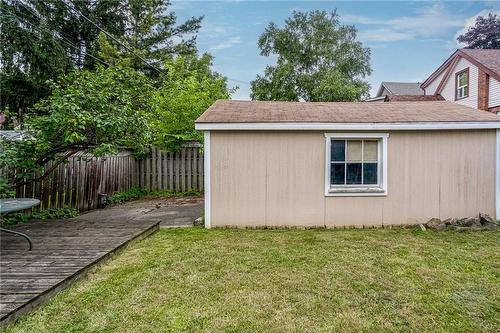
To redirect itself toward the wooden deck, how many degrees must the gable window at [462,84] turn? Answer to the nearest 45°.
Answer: approximately 45° to its left

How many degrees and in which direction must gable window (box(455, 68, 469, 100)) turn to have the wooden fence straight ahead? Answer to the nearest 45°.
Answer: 0° — it already faces it

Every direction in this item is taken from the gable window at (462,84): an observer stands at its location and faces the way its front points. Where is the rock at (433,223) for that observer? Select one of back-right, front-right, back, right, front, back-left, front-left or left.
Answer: front-left

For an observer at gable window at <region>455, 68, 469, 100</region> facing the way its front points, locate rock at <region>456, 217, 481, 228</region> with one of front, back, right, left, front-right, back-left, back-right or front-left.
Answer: front-left

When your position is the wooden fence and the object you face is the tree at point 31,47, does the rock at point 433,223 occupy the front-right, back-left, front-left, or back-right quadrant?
back-right

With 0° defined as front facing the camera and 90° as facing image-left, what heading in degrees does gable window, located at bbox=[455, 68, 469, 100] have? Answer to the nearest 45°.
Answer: approximately 45°

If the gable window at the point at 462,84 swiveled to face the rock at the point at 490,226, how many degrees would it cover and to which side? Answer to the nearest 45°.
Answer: approximately 45° to its left

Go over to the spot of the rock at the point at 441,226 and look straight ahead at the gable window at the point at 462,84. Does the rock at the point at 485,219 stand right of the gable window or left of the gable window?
right

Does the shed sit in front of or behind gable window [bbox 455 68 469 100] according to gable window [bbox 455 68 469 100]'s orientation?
in front

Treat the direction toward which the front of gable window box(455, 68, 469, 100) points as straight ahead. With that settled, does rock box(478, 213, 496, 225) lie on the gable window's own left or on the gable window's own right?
on the gable window's own left
